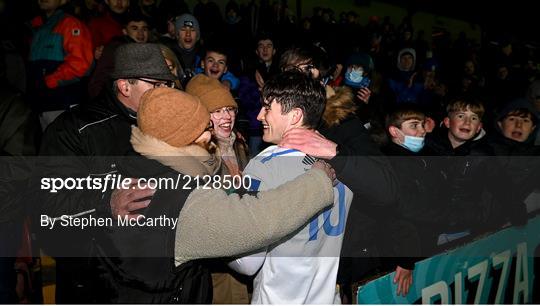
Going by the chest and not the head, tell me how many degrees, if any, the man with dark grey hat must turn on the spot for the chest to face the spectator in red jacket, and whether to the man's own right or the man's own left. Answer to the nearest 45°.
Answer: approximately 90° to the man's own left

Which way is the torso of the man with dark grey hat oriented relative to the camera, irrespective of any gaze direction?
to the viewer's right

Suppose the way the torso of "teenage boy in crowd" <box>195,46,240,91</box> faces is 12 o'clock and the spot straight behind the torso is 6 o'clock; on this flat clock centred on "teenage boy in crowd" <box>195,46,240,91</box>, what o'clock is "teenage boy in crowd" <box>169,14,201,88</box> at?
"teenage boy in crowd" <box>169,14,201,88</box> is roughly at 5 o'clock from "teenage boy in crowd" <box>195,46,240,91</box>.

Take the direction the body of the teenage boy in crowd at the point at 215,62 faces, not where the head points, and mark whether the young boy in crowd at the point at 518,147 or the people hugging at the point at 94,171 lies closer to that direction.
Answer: the people hugging

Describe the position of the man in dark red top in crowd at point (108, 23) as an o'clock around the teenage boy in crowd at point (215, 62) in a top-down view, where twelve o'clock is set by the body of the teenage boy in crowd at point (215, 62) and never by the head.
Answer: the man in dark red top in crowd at point (108, 23) is roughly at 4 o'clock from the teenage boy in crowd at point (215, 62).

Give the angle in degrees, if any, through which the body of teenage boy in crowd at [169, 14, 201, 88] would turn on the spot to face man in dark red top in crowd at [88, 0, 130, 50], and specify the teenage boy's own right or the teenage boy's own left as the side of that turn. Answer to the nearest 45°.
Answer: approximately 90° to the teenage boy's own right

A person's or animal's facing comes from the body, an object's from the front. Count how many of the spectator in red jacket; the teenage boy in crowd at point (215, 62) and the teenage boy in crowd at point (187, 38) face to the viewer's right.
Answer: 0

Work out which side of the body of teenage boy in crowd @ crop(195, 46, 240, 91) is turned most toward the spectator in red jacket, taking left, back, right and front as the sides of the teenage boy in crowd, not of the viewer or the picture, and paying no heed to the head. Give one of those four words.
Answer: right

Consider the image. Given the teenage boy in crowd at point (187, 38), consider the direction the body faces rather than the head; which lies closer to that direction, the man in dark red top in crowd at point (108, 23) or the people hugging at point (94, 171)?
the people hugging

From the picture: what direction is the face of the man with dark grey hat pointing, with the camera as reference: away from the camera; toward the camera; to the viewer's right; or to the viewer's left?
to the viewer's right

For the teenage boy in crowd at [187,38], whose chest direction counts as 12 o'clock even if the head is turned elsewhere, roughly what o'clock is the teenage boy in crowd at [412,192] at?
the teenage boy in crowd at [412,192] is roughly at 11 o'clock from the teenage boy in crowd at [187,38].

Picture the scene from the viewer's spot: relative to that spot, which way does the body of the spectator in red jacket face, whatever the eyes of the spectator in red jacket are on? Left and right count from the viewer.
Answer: facing the viewer and to the left of the viewer

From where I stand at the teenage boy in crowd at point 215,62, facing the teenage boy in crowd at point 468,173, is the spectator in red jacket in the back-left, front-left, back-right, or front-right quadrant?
back-right

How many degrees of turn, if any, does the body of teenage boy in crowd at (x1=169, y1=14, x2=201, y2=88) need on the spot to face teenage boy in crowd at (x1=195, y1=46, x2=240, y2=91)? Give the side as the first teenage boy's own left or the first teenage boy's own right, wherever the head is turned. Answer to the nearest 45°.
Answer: approximately 45° to the first teenage boy's own left
